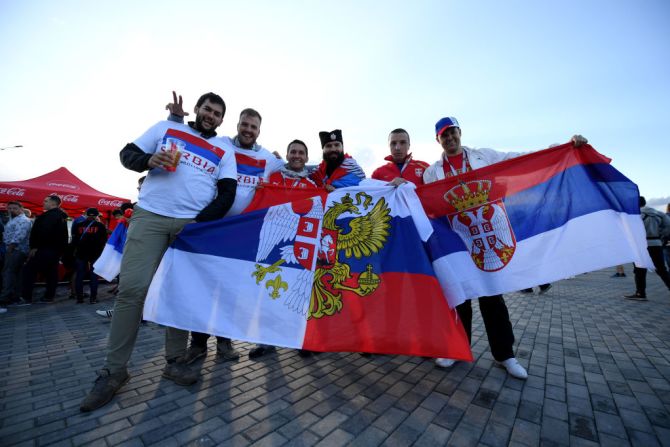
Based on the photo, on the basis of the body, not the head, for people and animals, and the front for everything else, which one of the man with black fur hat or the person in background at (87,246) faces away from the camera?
the person in background

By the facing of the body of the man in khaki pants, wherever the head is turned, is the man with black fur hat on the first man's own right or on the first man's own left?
on the first man's own left

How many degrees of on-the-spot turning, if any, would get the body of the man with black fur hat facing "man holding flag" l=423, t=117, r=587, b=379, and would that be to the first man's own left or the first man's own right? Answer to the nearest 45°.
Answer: approximately 45° to the first man's own left

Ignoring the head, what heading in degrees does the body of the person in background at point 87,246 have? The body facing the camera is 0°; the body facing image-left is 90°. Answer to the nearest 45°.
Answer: approximately 180°

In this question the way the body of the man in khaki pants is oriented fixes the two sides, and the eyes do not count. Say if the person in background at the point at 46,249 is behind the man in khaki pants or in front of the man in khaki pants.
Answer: behind

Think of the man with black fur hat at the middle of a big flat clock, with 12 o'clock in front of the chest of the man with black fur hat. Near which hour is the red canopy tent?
The red canopy tent is roughly at 4 o'clock from the man with black fur hat.

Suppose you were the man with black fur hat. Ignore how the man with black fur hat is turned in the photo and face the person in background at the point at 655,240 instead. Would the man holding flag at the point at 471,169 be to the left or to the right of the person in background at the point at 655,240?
right

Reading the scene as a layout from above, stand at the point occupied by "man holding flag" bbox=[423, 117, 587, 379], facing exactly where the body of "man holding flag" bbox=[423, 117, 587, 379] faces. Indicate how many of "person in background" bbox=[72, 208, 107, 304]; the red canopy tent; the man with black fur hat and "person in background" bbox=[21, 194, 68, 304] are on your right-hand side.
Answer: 4
